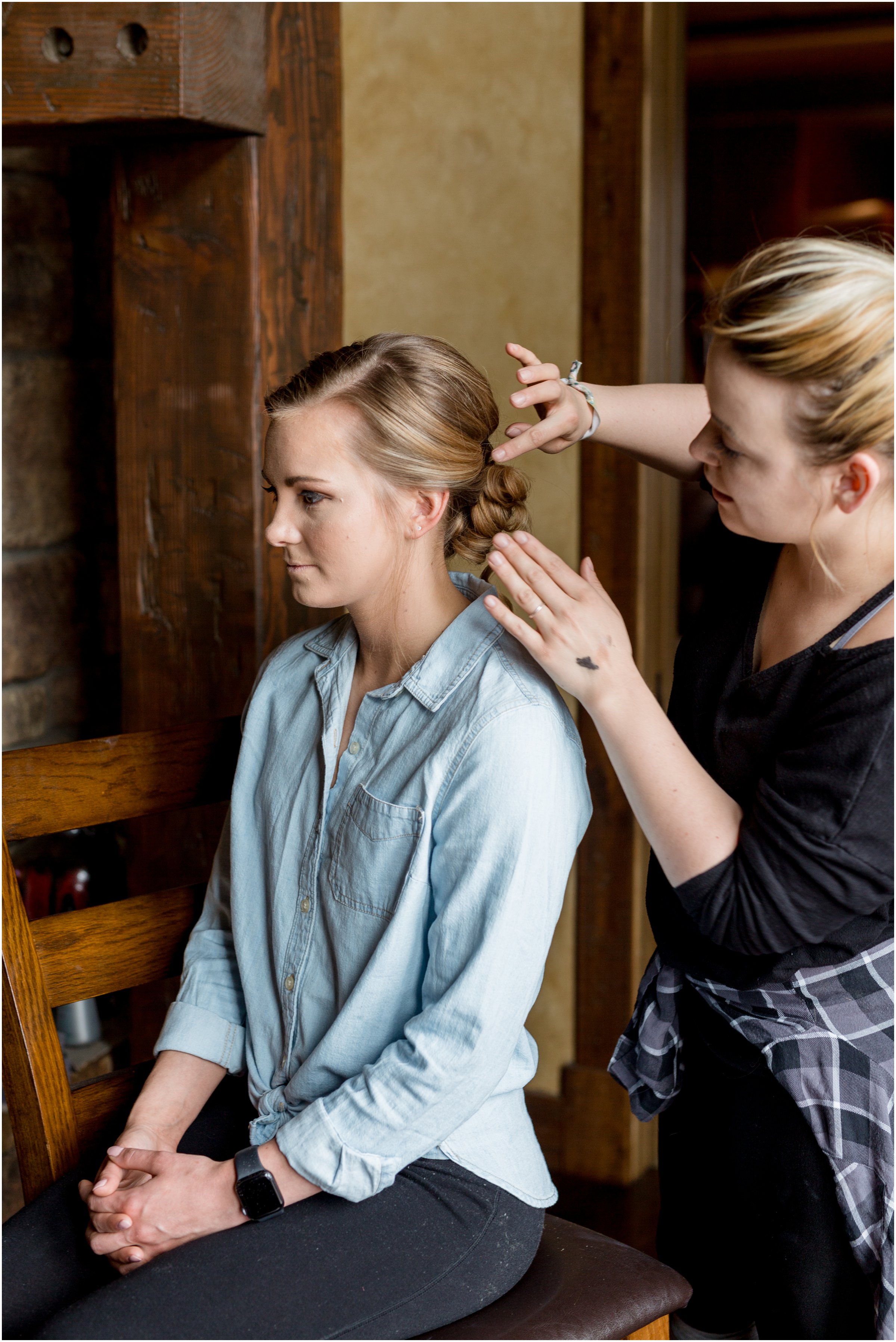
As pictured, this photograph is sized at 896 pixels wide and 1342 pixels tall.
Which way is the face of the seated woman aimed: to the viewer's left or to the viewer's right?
to the viewer's left

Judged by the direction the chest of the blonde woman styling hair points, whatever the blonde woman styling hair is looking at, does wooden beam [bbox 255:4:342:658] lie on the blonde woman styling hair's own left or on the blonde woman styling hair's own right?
on the blonde woman styling hair's own right

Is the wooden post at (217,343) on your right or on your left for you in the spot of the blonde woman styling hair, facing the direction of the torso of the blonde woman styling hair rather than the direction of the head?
on your right

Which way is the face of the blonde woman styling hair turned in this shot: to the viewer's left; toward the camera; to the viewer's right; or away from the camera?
to the viewer's left

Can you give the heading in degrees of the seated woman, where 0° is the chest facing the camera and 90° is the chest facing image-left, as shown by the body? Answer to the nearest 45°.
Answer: approximately 45°

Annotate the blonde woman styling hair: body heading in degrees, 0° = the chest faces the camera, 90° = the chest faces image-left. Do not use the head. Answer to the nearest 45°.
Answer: approximately 45°
